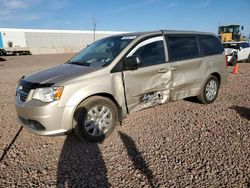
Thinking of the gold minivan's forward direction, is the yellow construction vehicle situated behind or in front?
behind

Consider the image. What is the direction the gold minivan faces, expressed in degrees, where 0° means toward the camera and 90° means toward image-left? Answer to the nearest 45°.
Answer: approximately 45°
